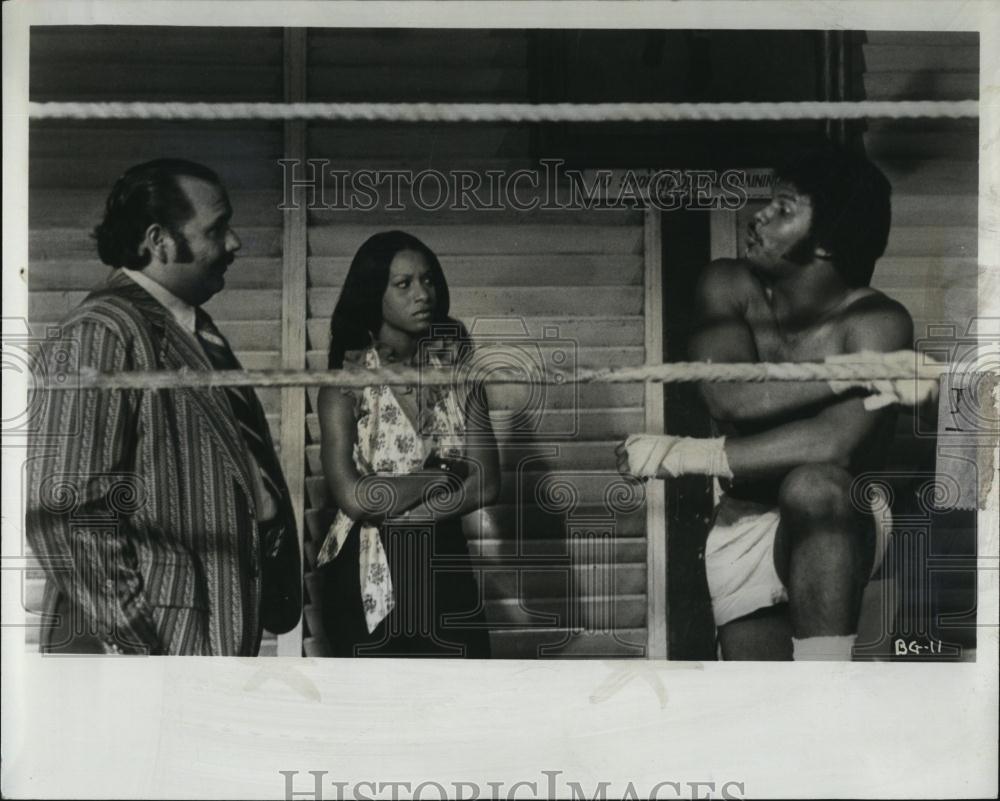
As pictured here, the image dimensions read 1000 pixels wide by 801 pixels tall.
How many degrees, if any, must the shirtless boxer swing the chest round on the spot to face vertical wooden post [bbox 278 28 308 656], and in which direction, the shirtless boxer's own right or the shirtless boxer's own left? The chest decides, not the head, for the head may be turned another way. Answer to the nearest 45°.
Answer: approximately 90° to the shirtless boxer's own right

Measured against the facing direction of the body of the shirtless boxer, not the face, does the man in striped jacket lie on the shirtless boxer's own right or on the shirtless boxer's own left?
on the shirtless boxer's own right

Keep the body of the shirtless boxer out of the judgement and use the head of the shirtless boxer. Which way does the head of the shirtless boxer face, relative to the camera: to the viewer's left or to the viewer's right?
to the viewer's left

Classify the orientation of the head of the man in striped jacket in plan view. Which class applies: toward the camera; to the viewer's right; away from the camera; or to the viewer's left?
to the viewer's right

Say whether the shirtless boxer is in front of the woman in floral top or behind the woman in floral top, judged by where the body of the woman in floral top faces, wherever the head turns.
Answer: in front

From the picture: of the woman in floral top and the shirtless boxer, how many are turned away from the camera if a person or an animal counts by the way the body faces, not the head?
0

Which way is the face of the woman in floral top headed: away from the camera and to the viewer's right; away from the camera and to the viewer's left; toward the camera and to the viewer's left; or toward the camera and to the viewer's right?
toward the camera and to the viewer's right

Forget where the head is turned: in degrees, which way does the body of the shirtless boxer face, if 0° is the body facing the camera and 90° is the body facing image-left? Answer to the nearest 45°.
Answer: approximately 0°
